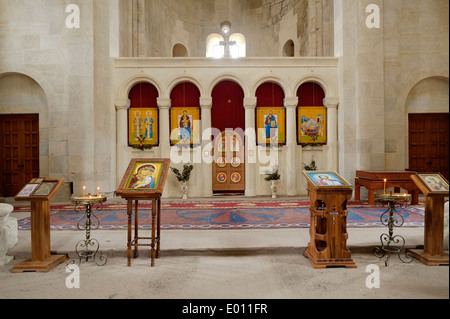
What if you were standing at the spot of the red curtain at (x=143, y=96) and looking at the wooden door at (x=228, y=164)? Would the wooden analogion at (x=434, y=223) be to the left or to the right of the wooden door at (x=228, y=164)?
right

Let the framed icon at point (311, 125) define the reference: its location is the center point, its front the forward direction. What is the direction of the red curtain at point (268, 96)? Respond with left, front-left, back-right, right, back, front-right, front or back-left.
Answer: right

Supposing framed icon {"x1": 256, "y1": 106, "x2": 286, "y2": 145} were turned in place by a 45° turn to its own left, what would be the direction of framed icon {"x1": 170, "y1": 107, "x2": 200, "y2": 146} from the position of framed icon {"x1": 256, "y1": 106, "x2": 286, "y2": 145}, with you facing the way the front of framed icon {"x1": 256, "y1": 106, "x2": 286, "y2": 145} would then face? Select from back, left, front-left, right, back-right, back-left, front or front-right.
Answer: back-right

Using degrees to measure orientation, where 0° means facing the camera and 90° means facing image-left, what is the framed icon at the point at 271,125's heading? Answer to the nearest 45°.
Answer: approximately 0°

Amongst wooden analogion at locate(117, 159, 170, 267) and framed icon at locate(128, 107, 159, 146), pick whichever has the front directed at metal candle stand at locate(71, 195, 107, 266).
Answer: the framed icon

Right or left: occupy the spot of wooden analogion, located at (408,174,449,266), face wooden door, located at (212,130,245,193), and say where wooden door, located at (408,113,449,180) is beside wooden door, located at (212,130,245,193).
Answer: right

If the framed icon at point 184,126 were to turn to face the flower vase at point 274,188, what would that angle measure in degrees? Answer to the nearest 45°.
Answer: approximately 90° to its left

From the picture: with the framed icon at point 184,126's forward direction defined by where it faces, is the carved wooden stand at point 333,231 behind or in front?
in front

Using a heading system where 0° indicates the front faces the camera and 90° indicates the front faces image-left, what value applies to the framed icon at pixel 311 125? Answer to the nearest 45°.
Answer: approximately 0°
